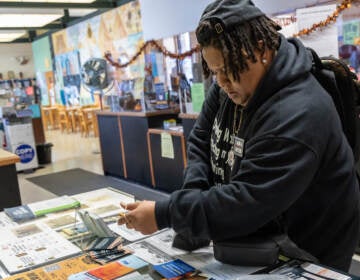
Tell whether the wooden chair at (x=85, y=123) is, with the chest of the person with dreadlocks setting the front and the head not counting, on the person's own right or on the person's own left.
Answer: on the person's own right

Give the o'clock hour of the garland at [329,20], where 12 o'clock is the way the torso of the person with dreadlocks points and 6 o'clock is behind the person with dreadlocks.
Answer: The garland is roughly at 5 o'clock from the person with dreadlocks.

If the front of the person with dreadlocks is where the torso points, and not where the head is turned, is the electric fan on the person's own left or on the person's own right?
on the person's own right

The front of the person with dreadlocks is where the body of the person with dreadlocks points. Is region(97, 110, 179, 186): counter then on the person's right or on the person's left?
on the person's right

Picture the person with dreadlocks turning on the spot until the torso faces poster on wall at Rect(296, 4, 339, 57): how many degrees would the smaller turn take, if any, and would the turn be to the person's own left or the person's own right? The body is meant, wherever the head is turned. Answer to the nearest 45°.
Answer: approximately 135° to the person's own right

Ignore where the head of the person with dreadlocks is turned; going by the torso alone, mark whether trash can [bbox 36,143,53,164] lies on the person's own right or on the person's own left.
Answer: on the person's own right

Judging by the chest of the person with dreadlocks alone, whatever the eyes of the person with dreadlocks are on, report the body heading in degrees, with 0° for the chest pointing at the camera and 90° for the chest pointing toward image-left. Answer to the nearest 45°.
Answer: approximately 45°
